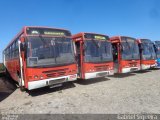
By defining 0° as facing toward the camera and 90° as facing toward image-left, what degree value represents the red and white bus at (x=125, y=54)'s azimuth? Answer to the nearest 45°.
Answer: approximately 315°

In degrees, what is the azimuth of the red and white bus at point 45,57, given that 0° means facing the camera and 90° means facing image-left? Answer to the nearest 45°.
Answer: approximately 315°

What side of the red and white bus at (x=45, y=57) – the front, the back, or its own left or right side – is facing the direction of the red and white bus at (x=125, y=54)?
left

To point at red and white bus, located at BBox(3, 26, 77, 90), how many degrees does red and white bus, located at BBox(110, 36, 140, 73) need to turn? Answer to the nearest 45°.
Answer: approximately 90° to its right

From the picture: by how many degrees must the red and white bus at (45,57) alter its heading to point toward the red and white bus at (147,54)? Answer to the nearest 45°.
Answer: approximately 90° to its left

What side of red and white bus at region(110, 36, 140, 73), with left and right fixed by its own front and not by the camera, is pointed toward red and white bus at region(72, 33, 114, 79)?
right
